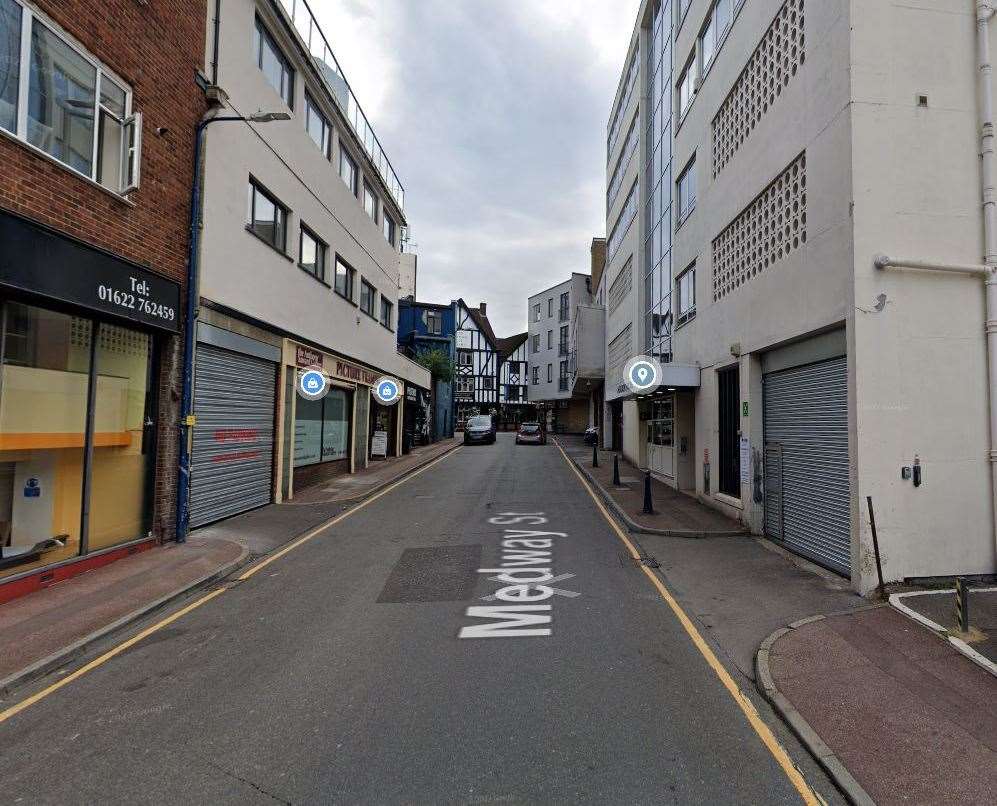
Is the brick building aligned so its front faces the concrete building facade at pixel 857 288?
yes

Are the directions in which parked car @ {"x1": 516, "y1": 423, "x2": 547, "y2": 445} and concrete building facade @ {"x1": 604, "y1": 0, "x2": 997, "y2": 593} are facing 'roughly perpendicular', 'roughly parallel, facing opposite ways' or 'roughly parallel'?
roughly perpendicular

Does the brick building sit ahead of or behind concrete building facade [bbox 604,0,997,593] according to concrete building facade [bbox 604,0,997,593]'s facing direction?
ahead

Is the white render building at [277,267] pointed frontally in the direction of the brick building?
no

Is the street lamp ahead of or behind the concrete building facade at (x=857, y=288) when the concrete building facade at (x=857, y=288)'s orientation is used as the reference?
ahead

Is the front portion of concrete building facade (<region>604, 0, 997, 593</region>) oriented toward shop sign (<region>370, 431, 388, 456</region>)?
no

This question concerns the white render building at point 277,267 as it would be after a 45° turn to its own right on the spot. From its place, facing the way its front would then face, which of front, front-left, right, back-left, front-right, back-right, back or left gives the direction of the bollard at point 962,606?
front-left

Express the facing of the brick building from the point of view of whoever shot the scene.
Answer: facing the viewer and to the right of the viewer

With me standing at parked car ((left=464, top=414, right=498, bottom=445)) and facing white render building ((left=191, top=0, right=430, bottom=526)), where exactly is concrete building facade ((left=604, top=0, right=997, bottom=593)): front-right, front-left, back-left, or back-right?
front-left

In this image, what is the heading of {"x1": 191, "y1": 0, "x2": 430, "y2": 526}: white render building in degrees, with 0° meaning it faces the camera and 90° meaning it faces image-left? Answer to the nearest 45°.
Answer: approximately 315°

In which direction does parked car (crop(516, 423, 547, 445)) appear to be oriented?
toward the camera
